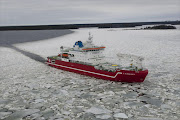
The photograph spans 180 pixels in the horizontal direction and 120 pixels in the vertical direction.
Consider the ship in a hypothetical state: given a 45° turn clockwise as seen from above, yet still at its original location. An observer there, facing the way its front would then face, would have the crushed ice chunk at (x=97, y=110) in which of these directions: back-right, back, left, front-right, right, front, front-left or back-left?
front

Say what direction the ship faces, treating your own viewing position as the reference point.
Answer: facing the viewer and to the right of the viewer

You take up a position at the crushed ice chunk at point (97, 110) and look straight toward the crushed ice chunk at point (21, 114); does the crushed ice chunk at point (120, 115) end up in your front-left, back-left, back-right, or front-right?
back-left

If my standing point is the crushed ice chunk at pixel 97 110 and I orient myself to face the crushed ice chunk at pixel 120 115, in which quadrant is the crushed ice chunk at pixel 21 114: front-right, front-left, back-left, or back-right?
back-right

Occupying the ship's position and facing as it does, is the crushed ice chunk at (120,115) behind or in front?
in front
